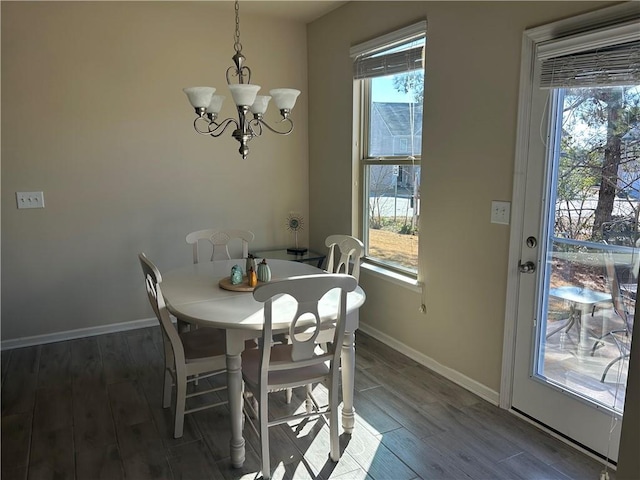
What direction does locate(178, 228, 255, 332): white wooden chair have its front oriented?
toward the camera

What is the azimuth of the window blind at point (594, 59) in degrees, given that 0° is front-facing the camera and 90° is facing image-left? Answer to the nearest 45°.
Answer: approximately 45°

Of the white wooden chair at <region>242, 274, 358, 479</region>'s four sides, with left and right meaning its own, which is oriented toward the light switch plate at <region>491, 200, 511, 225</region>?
right

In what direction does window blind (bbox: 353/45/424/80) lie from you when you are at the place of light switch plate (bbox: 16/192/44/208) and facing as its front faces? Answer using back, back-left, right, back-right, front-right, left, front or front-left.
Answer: front-left

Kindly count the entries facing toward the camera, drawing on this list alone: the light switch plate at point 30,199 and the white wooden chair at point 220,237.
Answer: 2

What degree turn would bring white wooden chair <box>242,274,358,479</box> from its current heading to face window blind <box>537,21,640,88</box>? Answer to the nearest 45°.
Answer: approximately 135° to its right

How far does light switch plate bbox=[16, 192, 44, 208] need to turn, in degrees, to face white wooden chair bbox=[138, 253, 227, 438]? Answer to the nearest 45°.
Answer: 0° — it already faces it

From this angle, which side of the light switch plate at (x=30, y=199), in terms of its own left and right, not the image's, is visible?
front

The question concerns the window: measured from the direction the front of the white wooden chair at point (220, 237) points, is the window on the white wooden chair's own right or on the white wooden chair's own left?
on the white wooden chair's own left

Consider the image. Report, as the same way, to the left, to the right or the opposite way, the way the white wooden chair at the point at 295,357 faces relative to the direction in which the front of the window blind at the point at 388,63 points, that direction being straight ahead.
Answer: to the right

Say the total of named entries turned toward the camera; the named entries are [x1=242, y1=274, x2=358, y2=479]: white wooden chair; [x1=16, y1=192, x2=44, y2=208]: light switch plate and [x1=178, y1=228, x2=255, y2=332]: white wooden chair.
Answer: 2

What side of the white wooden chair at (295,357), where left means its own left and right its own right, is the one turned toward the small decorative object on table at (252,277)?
front

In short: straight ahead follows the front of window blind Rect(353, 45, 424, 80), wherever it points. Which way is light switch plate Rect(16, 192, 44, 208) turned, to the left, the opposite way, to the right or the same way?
to the left

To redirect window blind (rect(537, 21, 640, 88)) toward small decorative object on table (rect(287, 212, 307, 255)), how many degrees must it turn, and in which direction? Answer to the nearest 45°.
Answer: approximately 90° to its right

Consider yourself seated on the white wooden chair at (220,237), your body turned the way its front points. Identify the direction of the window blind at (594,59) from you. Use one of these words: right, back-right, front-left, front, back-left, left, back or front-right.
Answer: front-left

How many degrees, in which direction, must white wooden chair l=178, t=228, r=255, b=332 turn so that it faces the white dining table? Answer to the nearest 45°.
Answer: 0° — it already faces it
